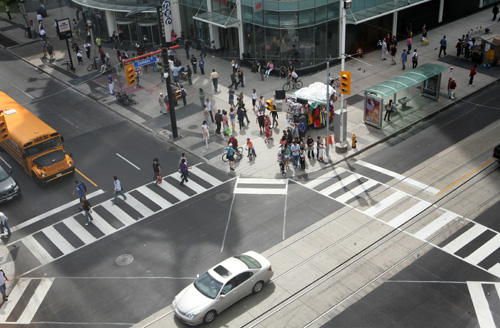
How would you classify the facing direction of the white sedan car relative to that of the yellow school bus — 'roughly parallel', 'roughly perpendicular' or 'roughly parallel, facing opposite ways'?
roughly perpendicular

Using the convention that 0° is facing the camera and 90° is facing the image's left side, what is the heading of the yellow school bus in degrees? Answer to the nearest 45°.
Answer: approximately 315°

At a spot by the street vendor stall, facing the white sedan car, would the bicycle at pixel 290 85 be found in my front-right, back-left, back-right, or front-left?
back-right

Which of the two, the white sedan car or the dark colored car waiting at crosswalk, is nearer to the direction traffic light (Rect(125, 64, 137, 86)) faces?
the white sedan car

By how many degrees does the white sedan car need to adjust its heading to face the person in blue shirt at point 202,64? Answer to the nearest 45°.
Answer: approximately 135° to its right

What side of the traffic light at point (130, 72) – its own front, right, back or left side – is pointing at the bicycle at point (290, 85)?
left

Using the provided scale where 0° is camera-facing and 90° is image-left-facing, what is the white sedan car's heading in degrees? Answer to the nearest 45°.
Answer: approximately 45°

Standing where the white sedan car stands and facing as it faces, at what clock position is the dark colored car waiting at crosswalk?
The dark colored car waiting at crosswalk is roughly at 3 o'clock from the white sedan car.

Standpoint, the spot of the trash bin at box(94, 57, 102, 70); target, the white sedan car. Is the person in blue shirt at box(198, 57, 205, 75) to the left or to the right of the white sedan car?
left

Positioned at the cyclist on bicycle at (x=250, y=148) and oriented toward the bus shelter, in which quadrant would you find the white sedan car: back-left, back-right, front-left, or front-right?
back-right
